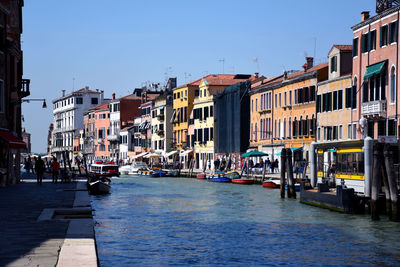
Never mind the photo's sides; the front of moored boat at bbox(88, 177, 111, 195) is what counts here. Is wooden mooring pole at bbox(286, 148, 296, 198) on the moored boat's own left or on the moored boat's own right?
on the moored boat's own left

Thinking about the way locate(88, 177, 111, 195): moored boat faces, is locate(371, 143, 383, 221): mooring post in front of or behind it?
in front

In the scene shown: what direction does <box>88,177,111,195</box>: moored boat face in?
toward the camera

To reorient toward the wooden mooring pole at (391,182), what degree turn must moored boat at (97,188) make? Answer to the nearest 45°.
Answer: approximately 45° to its left

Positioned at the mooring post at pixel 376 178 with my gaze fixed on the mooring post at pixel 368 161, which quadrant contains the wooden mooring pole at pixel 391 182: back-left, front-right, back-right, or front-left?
back-right
